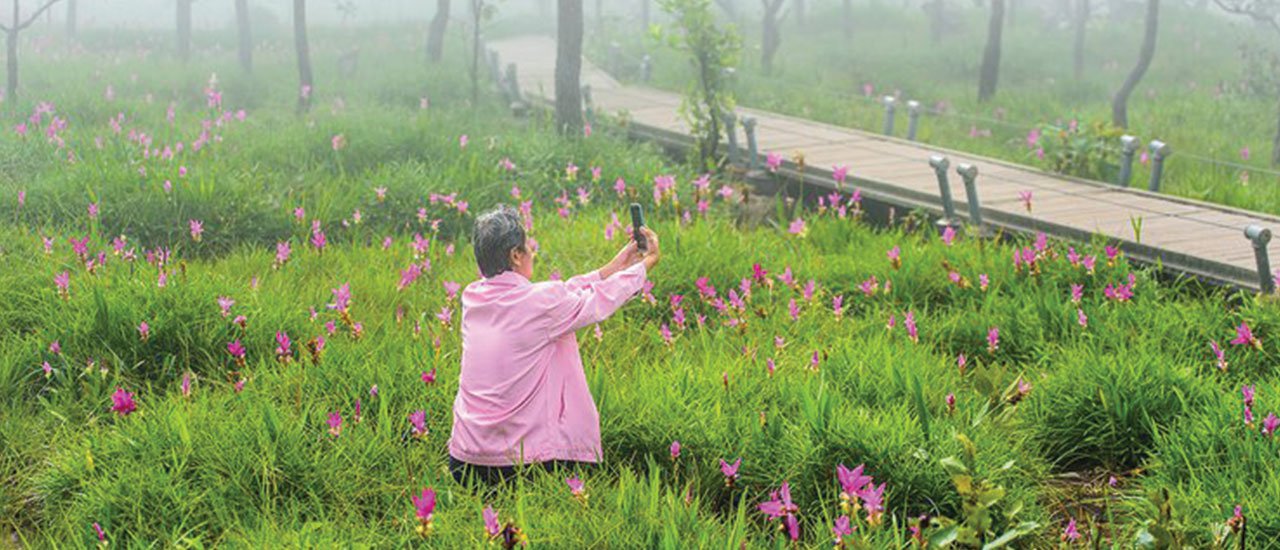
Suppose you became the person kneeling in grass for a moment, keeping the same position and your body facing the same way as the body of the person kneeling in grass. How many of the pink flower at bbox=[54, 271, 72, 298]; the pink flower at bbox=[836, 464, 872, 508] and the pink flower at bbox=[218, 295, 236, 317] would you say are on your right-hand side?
1

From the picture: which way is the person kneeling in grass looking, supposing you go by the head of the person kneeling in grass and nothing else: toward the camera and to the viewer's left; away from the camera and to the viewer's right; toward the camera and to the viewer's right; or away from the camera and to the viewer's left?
away from the camera and to the viewer's right

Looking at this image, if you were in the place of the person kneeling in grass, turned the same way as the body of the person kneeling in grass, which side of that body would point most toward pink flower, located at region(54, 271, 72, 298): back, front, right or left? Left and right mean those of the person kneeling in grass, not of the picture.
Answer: left

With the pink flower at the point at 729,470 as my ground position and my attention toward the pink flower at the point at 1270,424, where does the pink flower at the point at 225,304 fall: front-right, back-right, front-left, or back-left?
back-left

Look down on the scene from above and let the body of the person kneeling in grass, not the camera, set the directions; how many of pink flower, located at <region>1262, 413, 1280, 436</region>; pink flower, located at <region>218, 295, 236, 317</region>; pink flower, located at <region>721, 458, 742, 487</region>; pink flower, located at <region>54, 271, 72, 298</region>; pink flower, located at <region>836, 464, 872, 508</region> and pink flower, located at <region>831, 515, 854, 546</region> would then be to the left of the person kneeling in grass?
2

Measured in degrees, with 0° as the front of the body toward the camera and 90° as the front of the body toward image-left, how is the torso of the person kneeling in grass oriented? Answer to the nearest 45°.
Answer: approximately 225°

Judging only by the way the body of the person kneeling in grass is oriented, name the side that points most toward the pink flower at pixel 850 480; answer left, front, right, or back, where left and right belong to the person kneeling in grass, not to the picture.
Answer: right

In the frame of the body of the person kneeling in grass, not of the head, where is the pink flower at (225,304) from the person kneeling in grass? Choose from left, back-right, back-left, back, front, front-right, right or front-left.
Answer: left

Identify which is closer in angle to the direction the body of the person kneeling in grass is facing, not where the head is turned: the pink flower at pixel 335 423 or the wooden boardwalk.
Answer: the wooden boardwalk

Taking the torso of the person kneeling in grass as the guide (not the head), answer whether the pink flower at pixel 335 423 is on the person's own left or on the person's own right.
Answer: on the person's own left

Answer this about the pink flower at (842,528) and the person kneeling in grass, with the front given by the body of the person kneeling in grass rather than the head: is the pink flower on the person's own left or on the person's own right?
on the person's own right

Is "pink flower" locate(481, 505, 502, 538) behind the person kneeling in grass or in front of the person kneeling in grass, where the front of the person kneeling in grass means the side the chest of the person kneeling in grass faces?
behind

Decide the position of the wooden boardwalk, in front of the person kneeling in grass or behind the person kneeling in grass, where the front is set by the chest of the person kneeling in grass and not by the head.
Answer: in front

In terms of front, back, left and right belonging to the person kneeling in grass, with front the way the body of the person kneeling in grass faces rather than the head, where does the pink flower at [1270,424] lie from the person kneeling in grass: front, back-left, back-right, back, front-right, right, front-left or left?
front-right

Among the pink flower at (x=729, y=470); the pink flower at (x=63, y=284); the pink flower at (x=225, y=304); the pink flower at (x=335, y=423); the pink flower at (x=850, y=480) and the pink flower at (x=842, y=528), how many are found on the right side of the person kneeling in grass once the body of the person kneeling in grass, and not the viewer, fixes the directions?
3
